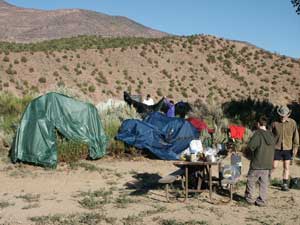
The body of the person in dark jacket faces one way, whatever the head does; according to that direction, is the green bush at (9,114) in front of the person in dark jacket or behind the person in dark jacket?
in front

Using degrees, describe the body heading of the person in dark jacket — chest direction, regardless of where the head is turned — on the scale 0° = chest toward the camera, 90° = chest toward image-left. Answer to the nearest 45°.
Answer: approximately 135°

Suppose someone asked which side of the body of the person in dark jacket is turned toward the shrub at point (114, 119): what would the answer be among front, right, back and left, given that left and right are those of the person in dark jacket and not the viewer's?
front

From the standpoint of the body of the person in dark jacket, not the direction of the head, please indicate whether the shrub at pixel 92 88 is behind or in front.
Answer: in front

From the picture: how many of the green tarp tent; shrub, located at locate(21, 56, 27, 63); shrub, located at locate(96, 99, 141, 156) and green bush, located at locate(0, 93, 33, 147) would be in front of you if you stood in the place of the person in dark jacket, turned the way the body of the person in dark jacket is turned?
4

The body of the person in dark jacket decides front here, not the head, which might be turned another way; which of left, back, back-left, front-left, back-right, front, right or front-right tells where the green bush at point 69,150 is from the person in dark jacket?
front

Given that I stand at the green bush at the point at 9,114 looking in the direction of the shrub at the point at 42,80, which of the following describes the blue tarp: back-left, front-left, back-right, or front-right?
back-right

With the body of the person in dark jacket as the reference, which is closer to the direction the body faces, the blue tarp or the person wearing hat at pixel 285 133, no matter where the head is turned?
the blue tarp

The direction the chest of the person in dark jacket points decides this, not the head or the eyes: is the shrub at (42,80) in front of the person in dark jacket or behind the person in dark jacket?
in front

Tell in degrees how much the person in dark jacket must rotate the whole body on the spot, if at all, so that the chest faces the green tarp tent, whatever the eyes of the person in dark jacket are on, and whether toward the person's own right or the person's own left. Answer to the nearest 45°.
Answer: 0° — they already face it
